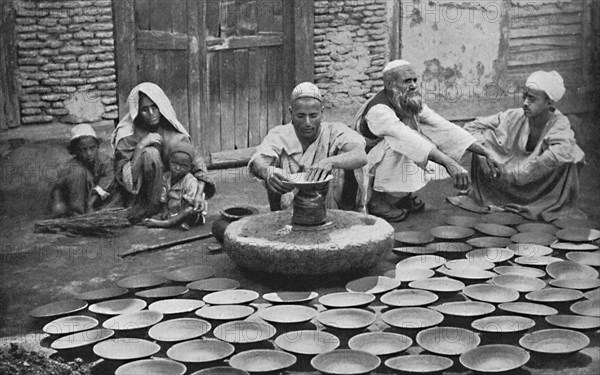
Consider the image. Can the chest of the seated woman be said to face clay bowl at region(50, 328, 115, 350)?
yes

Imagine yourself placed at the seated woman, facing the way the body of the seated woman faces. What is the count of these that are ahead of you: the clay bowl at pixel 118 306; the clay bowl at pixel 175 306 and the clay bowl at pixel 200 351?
3

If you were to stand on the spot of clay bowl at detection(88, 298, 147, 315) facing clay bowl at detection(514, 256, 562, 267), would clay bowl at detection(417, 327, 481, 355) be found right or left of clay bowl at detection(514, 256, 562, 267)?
right

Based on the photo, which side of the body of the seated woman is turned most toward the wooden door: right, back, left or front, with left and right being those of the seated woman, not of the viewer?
back

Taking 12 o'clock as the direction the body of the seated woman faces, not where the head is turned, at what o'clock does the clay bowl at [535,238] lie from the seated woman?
The clay bowl is roughly at 10 o'clock from the seated woman.

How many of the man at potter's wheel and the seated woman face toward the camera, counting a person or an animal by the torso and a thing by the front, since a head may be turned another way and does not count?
2

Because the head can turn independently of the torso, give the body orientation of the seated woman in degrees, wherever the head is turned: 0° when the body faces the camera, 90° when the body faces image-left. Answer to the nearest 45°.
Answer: approximately 0°

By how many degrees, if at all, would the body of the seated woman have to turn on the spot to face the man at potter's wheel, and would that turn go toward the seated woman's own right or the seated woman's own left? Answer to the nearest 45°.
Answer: approximately 45° to the seated woman's own left

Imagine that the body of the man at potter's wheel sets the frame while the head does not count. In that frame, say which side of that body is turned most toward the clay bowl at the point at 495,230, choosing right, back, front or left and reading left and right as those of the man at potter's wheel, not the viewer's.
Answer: left

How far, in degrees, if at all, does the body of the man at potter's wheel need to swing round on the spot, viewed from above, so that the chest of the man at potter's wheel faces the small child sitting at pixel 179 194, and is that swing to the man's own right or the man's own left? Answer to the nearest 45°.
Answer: approximately 135° to the man's own right
